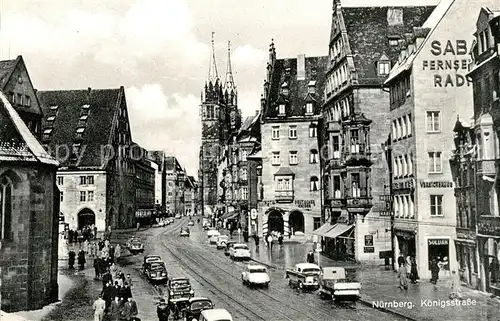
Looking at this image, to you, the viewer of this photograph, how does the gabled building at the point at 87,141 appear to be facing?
facing the viewer and to the right of the viewer

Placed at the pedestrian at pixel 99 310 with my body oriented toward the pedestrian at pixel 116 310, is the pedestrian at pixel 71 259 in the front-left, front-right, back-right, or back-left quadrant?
back-left

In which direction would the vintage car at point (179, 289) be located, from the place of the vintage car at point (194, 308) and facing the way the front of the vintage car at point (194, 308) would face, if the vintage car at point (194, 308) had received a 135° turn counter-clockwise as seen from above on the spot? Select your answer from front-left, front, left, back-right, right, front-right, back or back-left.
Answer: front

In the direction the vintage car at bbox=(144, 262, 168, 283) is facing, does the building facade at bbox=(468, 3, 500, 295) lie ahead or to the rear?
ahead

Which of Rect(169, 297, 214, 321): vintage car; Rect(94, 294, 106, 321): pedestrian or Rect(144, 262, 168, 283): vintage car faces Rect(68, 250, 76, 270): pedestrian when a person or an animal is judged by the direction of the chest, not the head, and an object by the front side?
Rect(94, 294, 106, 321): pedestrian

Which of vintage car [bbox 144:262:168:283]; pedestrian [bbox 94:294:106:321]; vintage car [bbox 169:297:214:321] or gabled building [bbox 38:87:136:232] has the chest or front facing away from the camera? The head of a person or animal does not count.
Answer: the pedestrian

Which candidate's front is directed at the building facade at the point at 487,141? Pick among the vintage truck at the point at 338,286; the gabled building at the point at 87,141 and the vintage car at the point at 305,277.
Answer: the gabled building

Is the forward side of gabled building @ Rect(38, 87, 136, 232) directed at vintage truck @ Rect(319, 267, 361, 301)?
yes

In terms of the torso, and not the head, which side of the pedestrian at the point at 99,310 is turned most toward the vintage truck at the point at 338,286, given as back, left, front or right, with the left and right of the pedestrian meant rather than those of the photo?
right

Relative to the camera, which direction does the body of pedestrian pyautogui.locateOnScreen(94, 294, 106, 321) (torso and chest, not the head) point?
away from the camera

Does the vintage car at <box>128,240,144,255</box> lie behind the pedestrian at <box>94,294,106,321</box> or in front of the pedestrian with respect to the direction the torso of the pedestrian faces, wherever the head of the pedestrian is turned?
in front

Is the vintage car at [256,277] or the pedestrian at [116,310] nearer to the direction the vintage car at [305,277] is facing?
the vintage car

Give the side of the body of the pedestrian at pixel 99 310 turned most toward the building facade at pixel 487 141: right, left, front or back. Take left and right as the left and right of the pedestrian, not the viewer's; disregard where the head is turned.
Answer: right

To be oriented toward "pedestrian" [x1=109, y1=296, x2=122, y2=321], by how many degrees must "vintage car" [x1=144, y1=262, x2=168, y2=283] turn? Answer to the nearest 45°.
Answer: approximately 45° to its right
